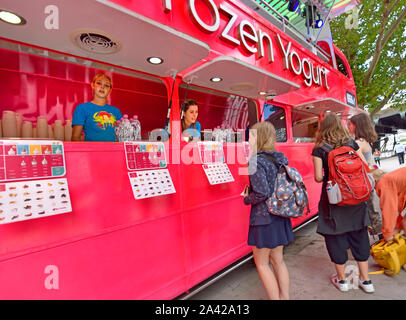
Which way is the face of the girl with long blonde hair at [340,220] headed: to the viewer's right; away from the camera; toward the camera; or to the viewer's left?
away from the camera

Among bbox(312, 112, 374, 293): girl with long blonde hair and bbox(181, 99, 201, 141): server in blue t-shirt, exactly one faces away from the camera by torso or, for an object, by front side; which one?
the girl with long blonde hair

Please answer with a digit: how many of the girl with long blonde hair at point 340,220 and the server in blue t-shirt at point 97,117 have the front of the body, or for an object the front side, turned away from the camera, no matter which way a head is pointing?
1

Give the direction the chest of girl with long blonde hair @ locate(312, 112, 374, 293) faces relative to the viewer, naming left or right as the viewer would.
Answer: facing away from the viewer

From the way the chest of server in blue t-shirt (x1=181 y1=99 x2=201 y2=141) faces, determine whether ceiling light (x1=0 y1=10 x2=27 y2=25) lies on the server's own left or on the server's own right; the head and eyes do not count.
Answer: on the server's own right

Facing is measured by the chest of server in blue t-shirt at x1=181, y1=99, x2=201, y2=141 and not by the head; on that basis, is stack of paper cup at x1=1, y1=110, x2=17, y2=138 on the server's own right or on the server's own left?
on the server's own right

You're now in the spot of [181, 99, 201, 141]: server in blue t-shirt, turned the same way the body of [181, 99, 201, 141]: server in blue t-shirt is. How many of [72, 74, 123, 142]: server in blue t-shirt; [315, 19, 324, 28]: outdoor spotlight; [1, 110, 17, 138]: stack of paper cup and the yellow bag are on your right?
2

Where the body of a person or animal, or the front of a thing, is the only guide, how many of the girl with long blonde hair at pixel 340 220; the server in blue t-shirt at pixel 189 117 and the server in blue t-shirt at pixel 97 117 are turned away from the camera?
1

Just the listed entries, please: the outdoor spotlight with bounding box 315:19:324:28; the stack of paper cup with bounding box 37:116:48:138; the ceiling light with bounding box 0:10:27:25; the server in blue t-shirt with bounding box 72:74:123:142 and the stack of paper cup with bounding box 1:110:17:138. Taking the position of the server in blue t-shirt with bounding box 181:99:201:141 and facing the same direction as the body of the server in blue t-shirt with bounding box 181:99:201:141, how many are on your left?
1

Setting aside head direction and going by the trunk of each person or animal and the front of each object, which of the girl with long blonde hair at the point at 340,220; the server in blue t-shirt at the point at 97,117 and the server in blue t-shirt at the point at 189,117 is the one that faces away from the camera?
the girl with long blonde hair

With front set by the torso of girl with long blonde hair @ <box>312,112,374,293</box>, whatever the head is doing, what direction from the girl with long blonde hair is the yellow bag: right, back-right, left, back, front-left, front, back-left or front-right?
front-right

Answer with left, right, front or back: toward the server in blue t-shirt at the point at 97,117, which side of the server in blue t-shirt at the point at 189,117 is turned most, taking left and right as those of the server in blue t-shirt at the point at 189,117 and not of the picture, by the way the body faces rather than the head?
right

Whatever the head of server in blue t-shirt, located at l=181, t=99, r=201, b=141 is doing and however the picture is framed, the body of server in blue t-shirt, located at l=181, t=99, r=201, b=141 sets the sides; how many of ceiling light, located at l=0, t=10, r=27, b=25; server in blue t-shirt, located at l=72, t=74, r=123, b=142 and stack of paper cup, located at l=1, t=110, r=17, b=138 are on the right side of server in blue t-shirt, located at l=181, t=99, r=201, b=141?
3

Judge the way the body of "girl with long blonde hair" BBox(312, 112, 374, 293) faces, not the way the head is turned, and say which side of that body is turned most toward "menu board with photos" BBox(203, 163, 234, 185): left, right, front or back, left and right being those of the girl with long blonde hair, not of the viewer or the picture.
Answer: left
